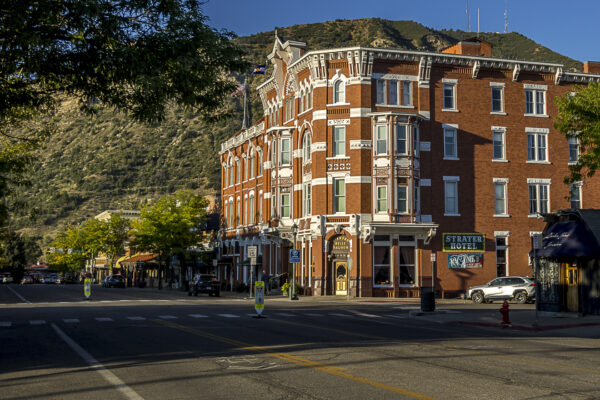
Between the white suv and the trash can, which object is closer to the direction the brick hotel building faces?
the trash can

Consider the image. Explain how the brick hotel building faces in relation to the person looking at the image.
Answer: facing the viewer and to the left of the viewer

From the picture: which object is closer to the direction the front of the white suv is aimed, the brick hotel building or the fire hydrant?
the brick hotel building

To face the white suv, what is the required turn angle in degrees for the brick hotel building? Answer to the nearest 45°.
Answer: approximately 90° to its left

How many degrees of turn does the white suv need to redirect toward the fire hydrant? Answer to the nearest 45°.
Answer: approximately 90° to its left

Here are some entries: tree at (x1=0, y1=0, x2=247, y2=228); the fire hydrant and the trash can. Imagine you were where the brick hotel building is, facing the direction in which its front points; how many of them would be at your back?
0

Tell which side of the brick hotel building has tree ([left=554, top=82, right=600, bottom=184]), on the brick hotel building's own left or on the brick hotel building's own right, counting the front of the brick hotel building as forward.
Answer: on the brick hotel building's own left

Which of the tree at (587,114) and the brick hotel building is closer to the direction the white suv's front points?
the brick hotel building

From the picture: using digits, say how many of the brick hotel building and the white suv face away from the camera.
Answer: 0

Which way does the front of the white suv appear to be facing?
to the viewer's left

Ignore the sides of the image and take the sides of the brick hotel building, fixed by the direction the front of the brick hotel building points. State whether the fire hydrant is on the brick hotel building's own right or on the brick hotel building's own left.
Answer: on the brick hotel building's own left

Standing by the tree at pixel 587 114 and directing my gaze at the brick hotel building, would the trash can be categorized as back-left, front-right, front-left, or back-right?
front-left

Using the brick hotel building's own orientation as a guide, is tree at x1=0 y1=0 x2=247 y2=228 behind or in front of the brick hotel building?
in front
